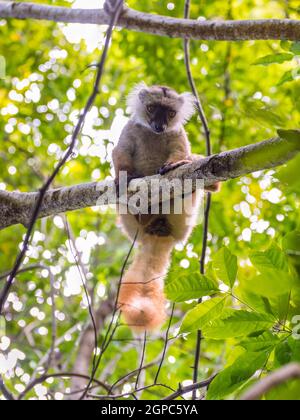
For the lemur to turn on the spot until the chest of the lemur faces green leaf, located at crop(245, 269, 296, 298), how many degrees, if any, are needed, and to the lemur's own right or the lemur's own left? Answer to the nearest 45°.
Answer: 0° — it already faces it

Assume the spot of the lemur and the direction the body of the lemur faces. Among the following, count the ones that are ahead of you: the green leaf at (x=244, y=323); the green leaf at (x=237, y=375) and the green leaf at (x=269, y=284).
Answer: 3

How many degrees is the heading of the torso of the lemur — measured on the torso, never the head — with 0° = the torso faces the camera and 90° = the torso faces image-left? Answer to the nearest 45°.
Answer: approximately 0°

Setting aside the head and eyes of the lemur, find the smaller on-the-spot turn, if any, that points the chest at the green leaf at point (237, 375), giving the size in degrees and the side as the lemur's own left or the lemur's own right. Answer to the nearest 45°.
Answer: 0° — it already faces it
